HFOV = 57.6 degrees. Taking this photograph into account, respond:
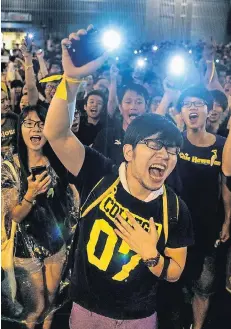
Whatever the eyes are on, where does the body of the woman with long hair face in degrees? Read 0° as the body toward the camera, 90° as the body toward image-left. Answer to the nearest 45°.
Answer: approximately 0°

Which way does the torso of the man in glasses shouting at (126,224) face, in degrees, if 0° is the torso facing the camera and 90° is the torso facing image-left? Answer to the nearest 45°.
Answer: approximately 0°

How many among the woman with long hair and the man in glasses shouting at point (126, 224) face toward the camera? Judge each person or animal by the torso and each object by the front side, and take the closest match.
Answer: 2

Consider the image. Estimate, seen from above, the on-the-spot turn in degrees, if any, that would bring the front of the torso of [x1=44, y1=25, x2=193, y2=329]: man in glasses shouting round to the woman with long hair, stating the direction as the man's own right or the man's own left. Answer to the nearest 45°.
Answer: approximately 135° to the man's own right

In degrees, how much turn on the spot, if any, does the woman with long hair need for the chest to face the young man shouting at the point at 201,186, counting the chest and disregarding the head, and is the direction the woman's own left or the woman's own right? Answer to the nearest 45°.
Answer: approximately 90° to the woman's own left

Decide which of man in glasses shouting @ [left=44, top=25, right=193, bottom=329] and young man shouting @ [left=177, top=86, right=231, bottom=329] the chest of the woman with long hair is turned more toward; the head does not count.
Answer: the man in glasses shouting

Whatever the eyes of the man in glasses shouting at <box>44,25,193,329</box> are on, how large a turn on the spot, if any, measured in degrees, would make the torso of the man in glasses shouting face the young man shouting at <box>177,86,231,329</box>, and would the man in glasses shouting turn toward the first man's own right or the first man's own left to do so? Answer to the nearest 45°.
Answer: approximately 135° to the first man's own left
